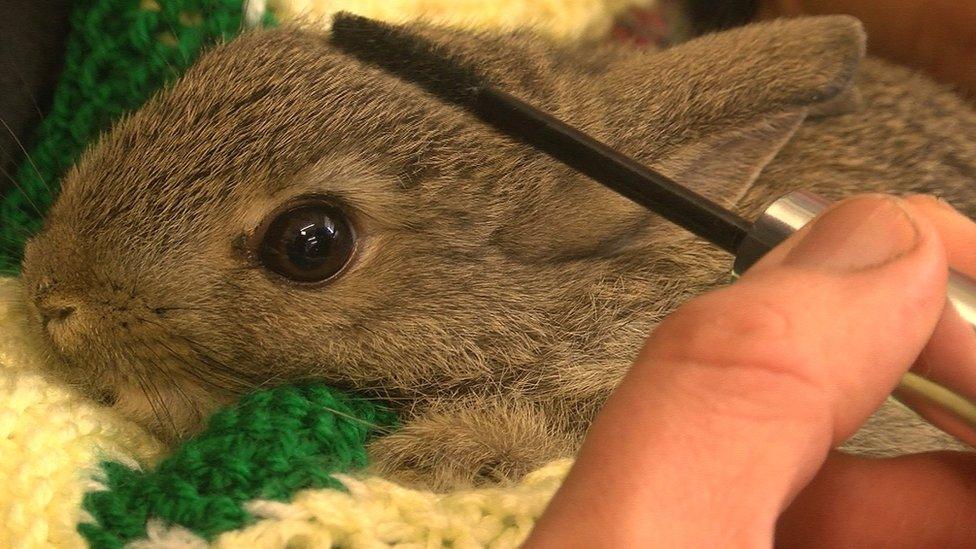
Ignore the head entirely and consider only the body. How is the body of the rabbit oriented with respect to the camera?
to the viewer's left
